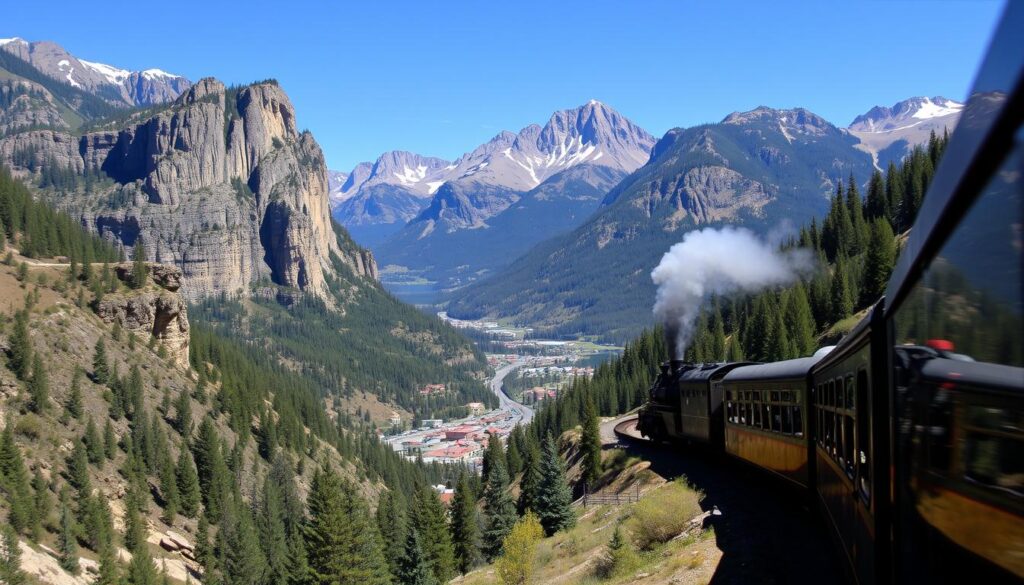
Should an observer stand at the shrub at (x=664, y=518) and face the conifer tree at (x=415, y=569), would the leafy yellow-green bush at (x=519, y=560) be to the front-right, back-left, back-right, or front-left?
front-left

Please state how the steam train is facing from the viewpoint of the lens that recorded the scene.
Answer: facing away from the viewer and to the left of the viewer
